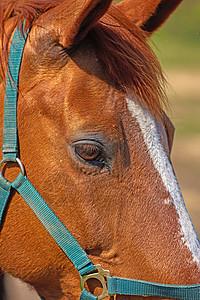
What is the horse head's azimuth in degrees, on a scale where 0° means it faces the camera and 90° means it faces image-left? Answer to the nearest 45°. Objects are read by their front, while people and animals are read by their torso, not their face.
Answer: approximately 315°
